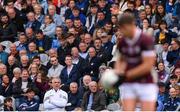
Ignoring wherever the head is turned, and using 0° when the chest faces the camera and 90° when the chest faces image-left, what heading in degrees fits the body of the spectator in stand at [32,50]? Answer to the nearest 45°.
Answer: approximately 0°

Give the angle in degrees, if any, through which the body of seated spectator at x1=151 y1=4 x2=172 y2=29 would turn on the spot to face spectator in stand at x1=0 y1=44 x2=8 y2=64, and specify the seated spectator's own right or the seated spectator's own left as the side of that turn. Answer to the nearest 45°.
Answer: approximately 90° to the seated spectator's own right

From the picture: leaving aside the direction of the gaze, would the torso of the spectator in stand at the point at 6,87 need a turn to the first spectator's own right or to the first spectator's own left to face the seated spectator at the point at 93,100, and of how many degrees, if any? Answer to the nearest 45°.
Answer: approximately 45° to the first spectator's own left

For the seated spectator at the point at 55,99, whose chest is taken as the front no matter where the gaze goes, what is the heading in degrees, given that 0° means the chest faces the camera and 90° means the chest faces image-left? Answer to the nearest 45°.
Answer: approximately 0°

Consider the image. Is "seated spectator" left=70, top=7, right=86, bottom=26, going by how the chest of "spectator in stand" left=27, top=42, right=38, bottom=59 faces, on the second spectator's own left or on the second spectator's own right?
on the second spectator's own left

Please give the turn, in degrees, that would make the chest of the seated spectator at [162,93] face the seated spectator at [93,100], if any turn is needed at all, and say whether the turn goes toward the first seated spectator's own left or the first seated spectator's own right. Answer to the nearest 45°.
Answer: approximately 45° to the first seated spectator's own right
